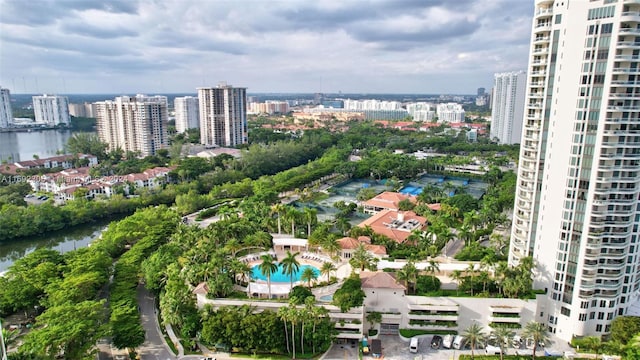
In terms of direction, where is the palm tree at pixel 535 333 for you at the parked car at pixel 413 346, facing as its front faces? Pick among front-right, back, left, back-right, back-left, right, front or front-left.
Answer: right

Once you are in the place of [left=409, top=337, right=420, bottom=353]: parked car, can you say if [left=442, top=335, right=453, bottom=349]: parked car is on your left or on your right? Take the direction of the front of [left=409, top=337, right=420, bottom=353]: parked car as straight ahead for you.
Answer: on your right

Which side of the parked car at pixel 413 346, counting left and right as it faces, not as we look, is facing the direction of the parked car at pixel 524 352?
right

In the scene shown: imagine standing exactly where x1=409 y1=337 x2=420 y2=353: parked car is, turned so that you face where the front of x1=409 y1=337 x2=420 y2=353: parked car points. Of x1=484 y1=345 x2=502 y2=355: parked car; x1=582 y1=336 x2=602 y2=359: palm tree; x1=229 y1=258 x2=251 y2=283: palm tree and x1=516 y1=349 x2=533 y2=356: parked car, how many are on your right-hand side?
3

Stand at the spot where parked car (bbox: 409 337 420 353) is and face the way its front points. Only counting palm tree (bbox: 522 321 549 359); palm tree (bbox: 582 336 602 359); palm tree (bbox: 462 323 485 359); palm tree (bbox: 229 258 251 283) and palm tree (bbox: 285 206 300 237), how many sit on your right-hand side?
3

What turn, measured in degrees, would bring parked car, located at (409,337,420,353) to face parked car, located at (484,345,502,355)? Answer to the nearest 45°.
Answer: approximately 90° to its right

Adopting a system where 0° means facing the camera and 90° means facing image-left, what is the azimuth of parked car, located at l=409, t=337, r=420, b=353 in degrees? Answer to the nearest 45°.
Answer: approximately 180°

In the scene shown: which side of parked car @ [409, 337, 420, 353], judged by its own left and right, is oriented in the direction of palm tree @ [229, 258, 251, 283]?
left

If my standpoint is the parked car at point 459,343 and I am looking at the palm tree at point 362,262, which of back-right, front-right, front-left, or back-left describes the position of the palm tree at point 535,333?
back-right

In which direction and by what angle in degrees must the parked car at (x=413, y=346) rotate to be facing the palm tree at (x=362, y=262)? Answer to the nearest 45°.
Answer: approximately 45° to its left

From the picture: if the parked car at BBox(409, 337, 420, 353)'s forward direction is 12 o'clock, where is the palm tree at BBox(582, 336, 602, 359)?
The palm tree is roughly at 3 o'clock from the parked car.

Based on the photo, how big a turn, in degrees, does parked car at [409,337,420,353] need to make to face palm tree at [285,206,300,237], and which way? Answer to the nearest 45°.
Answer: approximately 45° to its left

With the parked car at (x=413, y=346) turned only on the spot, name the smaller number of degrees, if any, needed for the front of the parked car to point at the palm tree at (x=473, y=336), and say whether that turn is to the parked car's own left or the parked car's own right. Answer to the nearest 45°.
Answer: approximately 90° to the parked car's own right

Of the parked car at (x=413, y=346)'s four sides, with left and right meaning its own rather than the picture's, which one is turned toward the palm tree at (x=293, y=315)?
left

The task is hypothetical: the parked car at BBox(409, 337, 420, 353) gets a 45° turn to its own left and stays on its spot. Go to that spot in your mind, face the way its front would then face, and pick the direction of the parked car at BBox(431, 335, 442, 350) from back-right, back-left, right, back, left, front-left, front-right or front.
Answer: right
